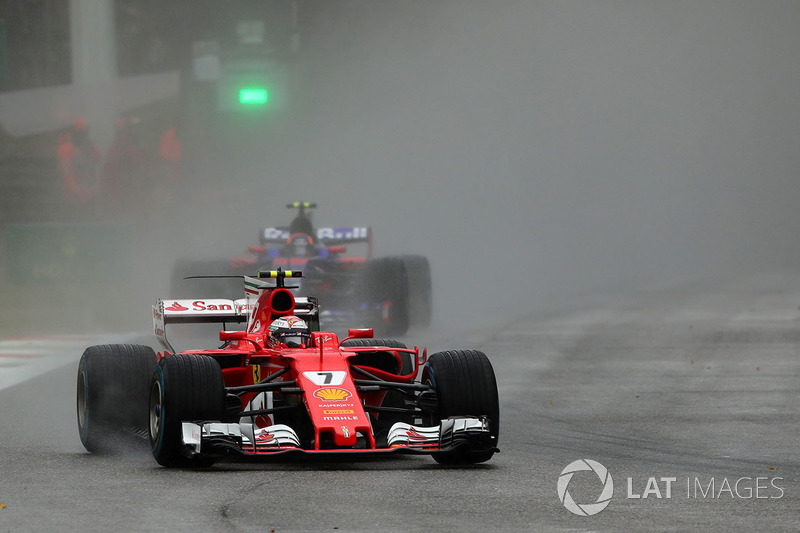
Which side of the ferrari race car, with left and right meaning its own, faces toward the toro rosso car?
back

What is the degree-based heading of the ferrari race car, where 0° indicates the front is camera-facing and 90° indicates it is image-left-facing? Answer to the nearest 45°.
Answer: approximately 0°

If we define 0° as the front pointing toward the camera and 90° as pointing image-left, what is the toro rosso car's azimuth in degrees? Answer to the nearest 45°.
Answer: approximately 0°

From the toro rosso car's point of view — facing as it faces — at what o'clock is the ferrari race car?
The ferrari race car is roughly at 12 o'clock from the toro rosso car.

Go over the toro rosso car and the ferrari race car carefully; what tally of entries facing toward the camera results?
2
